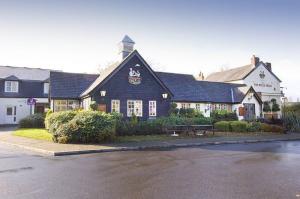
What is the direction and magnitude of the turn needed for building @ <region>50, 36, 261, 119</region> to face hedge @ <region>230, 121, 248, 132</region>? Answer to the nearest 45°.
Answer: approximately 90° to its left

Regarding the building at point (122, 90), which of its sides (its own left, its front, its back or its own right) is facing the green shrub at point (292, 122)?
left

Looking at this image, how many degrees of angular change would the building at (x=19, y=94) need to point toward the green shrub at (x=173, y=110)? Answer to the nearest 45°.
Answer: approximately 45° to its left

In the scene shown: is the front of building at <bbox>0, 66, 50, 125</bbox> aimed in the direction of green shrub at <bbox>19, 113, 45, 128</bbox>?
yes

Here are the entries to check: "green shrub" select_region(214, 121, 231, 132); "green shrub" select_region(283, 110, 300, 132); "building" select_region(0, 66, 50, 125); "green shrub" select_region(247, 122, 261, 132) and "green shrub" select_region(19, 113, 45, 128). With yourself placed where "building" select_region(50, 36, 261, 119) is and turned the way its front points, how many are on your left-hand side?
3

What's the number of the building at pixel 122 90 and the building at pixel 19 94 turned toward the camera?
2

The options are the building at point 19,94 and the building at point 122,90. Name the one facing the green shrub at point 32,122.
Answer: the building at point 19,94

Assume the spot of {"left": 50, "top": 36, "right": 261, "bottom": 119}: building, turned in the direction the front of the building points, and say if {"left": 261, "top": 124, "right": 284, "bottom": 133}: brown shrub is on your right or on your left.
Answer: on your left

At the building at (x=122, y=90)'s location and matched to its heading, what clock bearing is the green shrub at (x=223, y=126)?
The green shrub is roughly at 9 o'clock from the building.

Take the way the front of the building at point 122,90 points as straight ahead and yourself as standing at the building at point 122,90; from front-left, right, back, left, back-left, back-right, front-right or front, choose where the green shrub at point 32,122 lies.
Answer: right

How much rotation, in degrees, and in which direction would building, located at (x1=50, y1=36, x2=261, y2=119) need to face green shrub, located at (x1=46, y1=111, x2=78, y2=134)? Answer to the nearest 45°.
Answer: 0° — it already faces it

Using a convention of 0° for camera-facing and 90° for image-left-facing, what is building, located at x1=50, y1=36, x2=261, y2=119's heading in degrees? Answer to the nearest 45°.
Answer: approximately 0°

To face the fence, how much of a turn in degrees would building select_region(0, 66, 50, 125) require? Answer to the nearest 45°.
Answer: approximately 45° to its left

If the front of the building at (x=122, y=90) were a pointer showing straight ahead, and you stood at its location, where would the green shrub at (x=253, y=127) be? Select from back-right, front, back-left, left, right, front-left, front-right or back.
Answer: left
